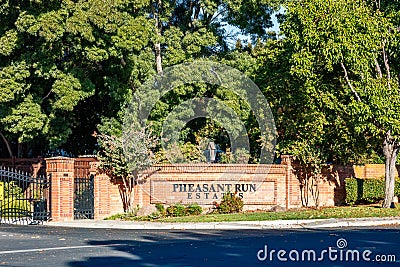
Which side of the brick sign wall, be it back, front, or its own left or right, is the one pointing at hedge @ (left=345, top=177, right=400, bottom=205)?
left

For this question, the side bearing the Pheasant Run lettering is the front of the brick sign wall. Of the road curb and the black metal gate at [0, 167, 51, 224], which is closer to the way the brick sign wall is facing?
the road curb

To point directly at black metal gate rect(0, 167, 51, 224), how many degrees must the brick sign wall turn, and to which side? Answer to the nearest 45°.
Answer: approximately 90° to its right

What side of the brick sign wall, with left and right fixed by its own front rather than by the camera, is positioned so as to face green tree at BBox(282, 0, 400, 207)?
left

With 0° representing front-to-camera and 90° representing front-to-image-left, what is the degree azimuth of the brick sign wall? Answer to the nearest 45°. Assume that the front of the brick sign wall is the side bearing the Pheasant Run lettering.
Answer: approximately 0°

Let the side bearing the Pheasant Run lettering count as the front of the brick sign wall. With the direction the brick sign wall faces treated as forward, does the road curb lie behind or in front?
in front
